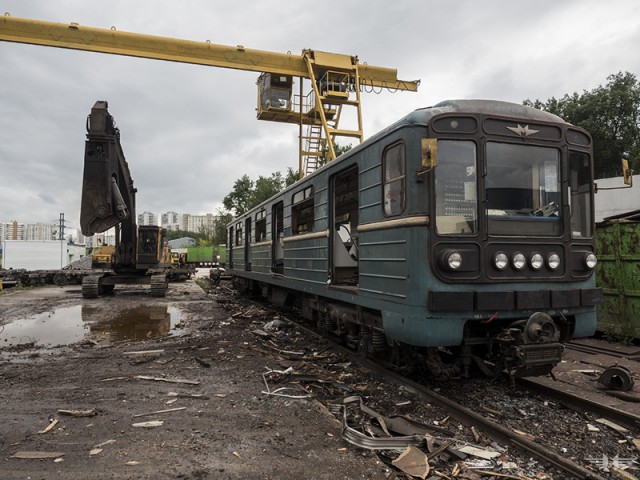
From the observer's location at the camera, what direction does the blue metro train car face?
facing the viewer and to the right of the viewer

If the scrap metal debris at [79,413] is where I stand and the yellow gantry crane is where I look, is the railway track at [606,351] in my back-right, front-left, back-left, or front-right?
front-right

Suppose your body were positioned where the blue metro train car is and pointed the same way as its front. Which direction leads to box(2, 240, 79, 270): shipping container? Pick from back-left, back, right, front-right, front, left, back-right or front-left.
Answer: back

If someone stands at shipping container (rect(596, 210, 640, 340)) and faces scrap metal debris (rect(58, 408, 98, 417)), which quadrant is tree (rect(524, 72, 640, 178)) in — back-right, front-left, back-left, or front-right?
back-right

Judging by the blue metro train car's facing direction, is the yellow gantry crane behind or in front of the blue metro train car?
behind

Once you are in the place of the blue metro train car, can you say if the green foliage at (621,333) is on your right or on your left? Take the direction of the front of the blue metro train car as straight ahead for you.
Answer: on your left

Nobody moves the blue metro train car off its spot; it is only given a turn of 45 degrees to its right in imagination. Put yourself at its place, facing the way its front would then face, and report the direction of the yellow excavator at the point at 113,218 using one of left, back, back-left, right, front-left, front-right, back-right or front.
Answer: back-right

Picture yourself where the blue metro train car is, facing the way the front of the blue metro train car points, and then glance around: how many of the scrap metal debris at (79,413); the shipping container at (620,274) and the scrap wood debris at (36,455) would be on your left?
1

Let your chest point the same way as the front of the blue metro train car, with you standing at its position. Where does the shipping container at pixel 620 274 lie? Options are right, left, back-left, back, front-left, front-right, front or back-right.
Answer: left

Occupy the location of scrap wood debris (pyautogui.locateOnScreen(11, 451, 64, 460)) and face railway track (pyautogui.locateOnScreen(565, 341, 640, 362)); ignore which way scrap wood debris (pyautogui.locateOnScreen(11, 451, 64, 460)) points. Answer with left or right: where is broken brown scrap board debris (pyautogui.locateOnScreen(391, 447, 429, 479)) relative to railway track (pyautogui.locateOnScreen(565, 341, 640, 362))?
right

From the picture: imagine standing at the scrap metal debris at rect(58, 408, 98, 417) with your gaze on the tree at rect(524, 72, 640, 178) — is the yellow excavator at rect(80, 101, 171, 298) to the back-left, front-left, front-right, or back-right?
front-left

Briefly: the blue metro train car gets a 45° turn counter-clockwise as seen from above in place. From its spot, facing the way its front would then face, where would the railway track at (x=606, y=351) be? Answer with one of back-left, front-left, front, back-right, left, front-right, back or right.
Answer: front-right
